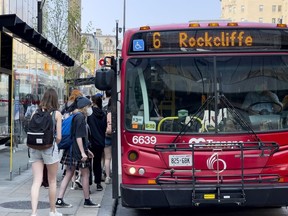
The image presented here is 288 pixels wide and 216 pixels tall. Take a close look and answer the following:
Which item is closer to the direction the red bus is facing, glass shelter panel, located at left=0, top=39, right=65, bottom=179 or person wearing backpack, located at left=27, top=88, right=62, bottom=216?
the person wearing backpack

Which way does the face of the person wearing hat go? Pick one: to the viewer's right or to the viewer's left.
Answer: to the viewer's right

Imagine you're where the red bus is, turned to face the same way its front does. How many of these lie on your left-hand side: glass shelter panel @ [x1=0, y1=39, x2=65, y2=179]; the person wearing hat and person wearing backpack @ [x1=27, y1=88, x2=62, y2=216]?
0

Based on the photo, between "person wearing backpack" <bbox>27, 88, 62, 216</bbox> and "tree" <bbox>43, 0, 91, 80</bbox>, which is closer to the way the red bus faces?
the person wearing backpack

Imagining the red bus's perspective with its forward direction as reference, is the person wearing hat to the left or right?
on its right

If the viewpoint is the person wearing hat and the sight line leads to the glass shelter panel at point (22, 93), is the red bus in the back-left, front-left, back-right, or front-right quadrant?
back-right

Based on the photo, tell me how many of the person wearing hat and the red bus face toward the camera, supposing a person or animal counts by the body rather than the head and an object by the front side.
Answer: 1

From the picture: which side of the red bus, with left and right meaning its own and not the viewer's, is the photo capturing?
front

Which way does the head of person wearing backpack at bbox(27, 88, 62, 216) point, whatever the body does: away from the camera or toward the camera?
away from the camera

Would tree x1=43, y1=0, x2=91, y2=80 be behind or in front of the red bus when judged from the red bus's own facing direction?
behind

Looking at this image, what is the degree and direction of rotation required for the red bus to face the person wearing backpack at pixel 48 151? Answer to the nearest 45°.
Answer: approximately 90° to its right
